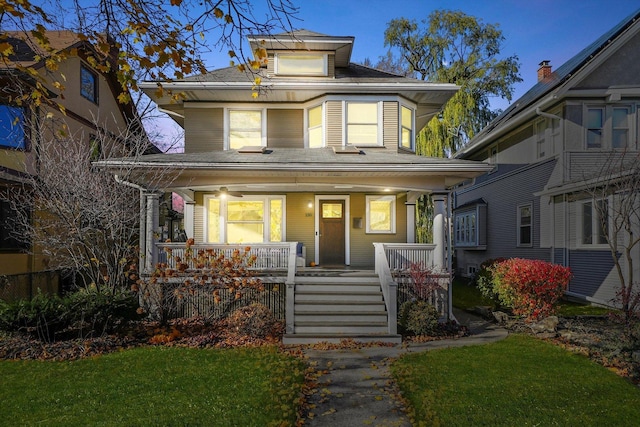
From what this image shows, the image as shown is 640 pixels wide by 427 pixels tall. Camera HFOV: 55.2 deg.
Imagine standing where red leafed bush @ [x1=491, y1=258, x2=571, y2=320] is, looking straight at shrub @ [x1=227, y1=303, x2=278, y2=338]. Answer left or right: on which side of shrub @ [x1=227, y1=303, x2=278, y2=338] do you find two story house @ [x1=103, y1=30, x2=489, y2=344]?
right

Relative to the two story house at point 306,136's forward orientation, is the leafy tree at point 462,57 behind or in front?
behind

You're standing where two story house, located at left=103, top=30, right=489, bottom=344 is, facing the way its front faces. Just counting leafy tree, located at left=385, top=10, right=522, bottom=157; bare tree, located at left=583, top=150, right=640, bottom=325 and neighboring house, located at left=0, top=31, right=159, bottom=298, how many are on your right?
1

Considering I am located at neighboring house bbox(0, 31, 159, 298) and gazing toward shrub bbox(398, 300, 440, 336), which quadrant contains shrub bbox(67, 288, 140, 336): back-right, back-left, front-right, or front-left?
front-right

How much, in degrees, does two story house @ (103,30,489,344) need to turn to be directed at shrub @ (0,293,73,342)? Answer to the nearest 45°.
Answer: approximately 45° to its right

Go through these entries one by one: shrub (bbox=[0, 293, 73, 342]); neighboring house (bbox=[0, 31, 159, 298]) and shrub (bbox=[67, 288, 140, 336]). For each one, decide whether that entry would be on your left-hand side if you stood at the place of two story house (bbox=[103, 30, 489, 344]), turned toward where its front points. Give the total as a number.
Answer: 0

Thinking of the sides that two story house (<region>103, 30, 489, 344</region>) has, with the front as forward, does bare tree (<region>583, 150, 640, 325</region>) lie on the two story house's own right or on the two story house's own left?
on the two story house's own left

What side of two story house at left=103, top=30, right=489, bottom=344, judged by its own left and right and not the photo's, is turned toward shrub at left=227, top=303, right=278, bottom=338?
front

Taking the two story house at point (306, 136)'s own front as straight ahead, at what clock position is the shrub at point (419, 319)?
The shrub is roughly at 11 o'clock from the two story house.

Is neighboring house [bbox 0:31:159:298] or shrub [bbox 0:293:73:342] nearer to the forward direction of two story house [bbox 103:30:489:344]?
the shrub

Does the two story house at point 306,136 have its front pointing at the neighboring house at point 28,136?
no

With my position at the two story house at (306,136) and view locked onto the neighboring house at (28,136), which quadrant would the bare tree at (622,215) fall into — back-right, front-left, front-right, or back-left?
back-left

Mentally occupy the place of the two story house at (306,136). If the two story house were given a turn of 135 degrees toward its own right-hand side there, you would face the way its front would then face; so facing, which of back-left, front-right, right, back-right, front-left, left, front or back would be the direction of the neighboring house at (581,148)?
back-right

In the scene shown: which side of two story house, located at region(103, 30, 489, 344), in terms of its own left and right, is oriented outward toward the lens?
front

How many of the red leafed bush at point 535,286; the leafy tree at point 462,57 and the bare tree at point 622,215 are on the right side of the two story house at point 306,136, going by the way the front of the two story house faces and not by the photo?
0
